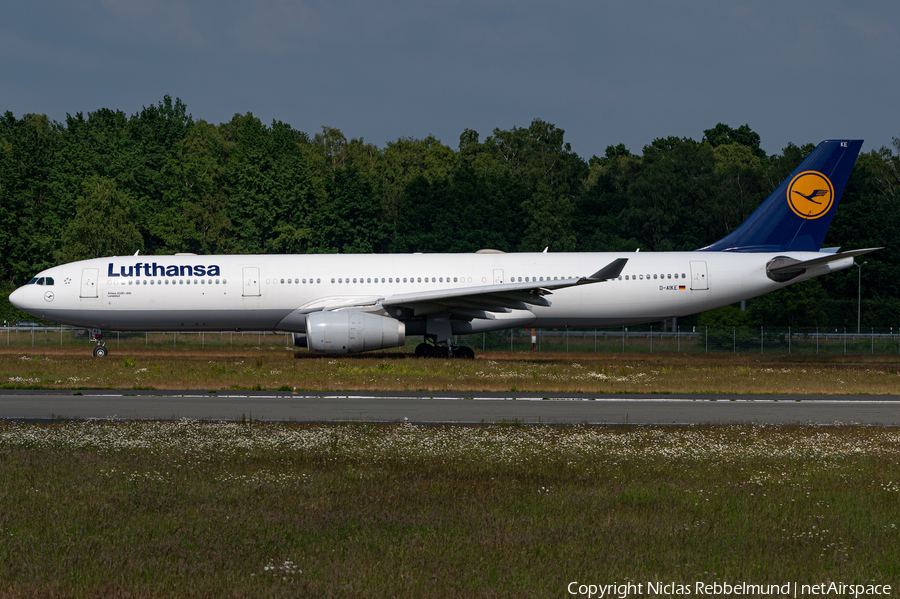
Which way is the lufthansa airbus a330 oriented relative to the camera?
to the viewer's left

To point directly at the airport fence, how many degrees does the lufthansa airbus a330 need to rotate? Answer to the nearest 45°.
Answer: approximately 135° to its right
